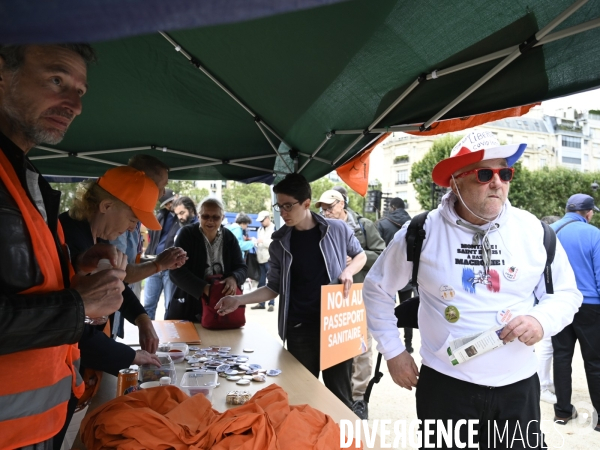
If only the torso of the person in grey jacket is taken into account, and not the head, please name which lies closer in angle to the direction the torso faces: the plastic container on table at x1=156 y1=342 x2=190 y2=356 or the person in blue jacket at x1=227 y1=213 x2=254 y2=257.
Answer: the plastic container on table

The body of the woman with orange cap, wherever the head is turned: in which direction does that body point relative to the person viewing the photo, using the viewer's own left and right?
facing to the right of the viewer

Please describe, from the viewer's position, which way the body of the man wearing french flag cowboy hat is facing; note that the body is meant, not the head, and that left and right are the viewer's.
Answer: facing the viewer

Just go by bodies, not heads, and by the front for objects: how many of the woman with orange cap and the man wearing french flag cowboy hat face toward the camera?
1

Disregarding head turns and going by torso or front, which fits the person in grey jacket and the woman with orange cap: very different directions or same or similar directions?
very different directions

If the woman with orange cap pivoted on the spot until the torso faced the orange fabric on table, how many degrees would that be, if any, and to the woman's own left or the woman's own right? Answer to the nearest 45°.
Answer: approximately 90° to the woman's own right

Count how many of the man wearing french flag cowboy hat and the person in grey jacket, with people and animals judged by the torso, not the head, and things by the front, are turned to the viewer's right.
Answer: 0

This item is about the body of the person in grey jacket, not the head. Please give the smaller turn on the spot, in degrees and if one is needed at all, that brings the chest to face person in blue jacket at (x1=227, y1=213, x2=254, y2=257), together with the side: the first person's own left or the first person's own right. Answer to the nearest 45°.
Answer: approximately 135° to the first person's own right

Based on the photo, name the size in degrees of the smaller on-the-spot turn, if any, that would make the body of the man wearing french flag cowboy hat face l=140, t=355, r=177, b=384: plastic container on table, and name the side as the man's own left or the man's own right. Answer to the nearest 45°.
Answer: approximately 90° to the man's own right

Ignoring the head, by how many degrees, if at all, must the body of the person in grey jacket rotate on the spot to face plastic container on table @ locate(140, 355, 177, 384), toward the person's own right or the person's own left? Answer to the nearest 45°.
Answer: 0° — they already face it

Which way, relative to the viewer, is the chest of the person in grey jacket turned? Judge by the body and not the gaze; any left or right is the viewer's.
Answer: facing the viewer and to the left of the viewer

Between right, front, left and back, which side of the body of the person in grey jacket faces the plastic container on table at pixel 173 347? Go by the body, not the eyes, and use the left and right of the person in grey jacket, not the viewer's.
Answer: front

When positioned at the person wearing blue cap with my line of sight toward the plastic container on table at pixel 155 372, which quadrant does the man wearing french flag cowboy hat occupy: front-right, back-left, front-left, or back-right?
front-left

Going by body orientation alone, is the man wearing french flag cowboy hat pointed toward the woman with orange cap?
no

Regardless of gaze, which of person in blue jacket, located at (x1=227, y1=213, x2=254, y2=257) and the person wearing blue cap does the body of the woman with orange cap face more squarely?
the person wearing blue cap

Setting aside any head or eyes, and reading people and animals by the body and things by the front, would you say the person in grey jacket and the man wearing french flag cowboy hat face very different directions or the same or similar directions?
same or similar directions

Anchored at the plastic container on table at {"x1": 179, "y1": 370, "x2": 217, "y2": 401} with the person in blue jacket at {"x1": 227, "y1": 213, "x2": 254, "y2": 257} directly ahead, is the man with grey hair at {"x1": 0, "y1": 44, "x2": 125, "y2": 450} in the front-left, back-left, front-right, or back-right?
back-left

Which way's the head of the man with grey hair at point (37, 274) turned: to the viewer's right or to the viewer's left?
to the viewer's right

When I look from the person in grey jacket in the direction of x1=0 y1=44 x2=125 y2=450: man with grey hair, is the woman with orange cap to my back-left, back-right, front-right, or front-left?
front-right

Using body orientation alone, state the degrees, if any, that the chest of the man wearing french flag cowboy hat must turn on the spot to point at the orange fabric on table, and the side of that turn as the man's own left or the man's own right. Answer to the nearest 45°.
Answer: approximately 45° to the man's own right

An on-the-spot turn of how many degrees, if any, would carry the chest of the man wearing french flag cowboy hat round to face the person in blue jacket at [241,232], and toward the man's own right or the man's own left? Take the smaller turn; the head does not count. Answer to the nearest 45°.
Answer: approximately 135° to the man's own right
